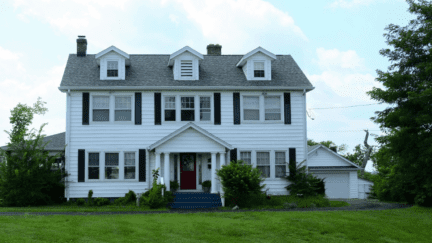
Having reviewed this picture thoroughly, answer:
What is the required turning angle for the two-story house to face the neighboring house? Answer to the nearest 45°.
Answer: approximately 135° to its right

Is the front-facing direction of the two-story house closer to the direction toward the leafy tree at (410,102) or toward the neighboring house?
the leafy tree

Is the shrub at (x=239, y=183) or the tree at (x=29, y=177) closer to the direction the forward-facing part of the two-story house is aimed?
the shrub

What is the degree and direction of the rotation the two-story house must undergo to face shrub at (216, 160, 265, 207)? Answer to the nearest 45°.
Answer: approximately 45° to its left

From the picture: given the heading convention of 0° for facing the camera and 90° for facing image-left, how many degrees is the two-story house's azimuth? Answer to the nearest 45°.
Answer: approximately 0°

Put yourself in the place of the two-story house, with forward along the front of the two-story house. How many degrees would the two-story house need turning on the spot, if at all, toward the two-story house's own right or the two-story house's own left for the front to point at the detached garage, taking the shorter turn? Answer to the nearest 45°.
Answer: approximately 135° to the two-story house's own left

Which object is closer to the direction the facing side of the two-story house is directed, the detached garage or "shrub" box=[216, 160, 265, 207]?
the shrub

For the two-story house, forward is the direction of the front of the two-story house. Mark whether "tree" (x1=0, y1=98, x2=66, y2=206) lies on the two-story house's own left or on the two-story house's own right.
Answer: on the two-story house's own right

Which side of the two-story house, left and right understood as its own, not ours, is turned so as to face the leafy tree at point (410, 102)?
left
